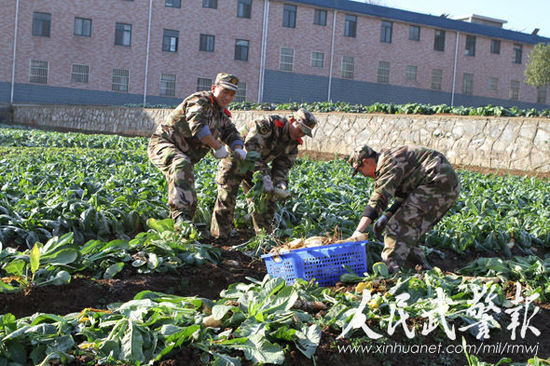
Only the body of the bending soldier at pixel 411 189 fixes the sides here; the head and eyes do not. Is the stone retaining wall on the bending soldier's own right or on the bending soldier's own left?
on the bending soldier's own right

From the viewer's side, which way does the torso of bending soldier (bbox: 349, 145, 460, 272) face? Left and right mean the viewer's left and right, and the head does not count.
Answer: facing to the left of the viewer

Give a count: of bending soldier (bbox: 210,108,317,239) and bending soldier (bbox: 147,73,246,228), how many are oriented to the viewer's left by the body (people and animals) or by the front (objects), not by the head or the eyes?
0

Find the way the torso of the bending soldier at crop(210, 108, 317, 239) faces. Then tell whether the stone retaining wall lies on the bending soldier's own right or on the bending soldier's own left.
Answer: on the bending soldier's own left

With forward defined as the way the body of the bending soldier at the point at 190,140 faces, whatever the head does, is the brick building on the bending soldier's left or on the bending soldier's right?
on the bending soldier's left

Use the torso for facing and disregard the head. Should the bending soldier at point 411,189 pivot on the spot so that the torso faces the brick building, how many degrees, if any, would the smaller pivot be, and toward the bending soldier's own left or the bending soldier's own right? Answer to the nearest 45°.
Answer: approximately 90° to the bending soldier's own right

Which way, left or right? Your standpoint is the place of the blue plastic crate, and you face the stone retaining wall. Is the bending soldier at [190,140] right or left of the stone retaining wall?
left

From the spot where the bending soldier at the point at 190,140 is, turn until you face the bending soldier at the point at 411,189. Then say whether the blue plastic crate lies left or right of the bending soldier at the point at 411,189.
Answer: right

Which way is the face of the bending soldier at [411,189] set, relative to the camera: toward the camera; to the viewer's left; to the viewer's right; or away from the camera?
to the viewer's left

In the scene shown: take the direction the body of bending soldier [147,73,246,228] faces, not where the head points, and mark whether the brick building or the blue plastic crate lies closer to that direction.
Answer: the blue plastic crate

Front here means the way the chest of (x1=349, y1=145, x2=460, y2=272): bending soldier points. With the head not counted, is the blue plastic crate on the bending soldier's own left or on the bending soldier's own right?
on the bending soldier's own left

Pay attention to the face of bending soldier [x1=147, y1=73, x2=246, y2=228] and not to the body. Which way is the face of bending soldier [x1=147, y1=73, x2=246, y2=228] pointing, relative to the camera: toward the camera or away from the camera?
toward the camera

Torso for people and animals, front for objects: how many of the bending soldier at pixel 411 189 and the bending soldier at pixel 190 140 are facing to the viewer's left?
1

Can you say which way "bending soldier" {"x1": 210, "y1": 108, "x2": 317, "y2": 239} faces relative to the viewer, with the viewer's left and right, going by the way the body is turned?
facing the viewer and to the right of the viewer
